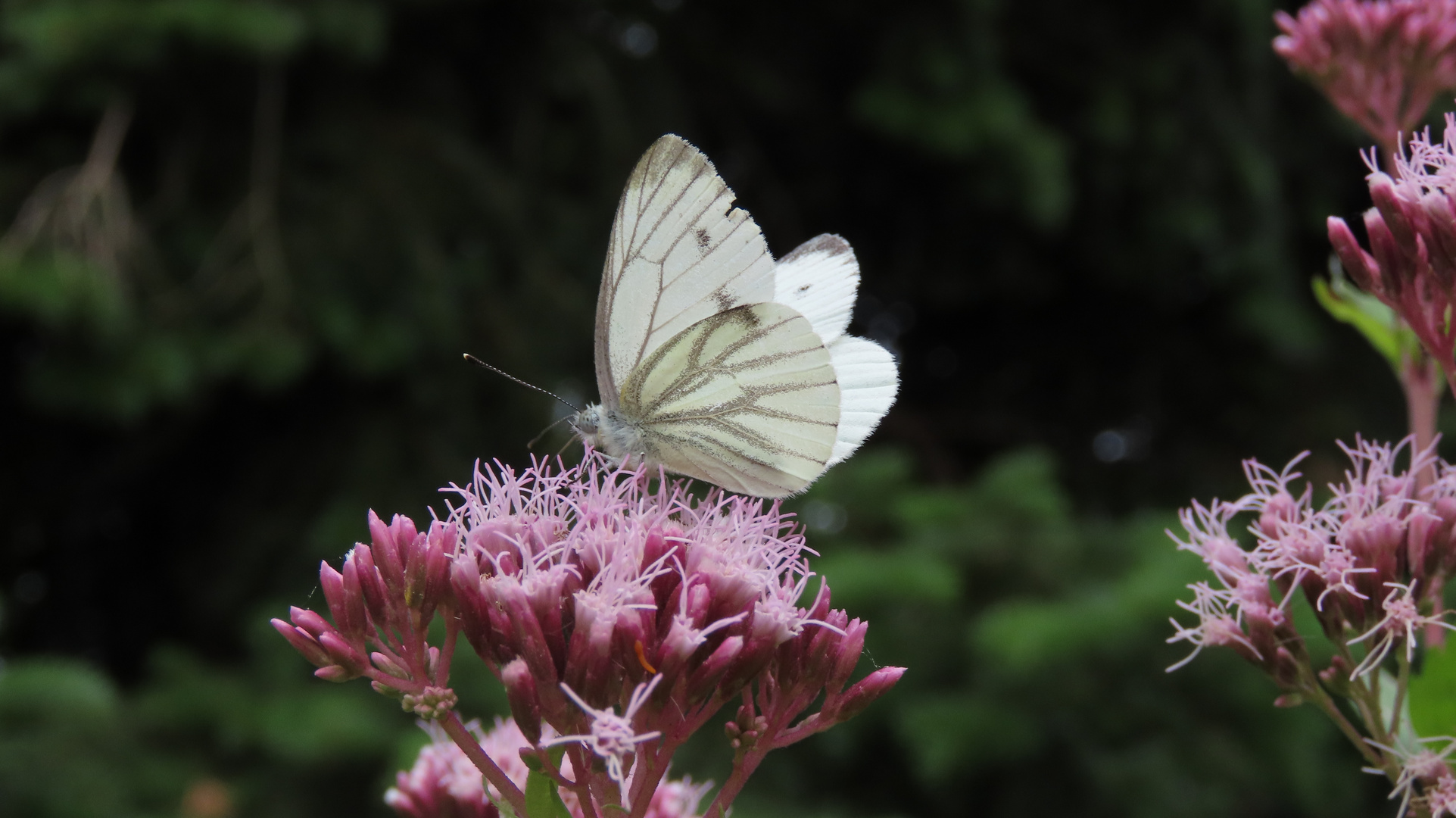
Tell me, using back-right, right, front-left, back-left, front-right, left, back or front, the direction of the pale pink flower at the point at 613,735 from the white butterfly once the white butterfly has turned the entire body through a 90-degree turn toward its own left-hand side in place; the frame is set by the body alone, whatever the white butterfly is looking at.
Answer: front

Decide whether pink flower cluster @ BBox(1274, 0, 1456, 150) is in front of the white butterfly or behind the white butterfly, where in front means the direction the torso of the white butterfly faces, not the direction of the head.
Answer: behind

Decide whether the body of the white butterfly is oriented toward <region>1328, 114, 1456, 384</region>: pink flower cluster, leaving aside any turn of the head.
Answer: no

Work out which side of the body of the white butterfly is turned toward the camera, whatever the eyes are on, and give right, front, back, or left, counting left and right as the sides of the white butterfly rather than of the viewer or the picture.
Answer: left

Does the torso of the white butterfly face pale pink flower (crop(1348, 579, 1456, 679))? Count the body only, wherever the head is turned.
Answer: no

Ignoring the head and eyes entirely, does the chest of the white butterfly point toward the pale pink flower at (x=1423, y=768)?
no

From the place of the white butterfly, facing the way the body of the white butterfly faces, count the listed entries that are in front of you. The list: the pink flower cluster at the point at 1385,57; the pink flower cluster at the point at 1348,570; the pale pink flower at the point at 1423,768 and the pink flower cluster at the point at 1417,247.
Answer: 0
